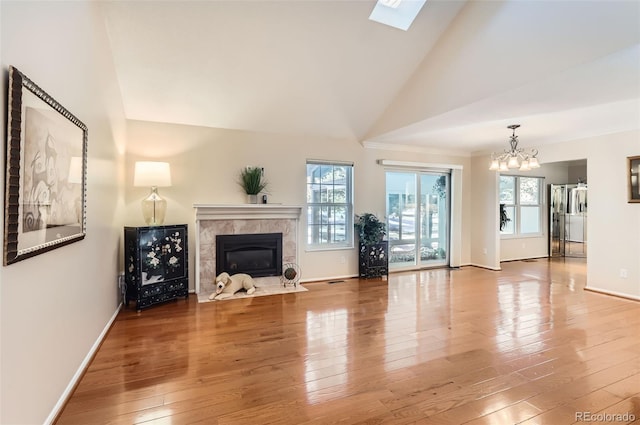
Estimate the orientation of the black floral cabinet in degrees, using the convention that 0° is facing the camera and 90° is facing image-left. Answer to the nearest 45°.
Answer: approximately 315°

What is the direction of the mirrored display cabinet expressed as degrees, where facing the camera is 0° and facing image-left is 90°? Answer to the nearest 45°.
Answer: approximately 0°

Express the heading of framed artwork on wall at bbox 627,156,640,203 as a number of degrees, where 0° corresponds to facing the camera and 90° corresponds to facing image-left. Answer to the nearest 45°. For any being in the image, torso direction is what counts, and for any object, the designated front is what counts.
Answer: approximately 45°

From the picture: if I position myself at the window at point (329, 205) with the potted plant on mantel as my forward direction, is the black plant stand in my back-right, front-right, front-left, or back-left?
back-left
